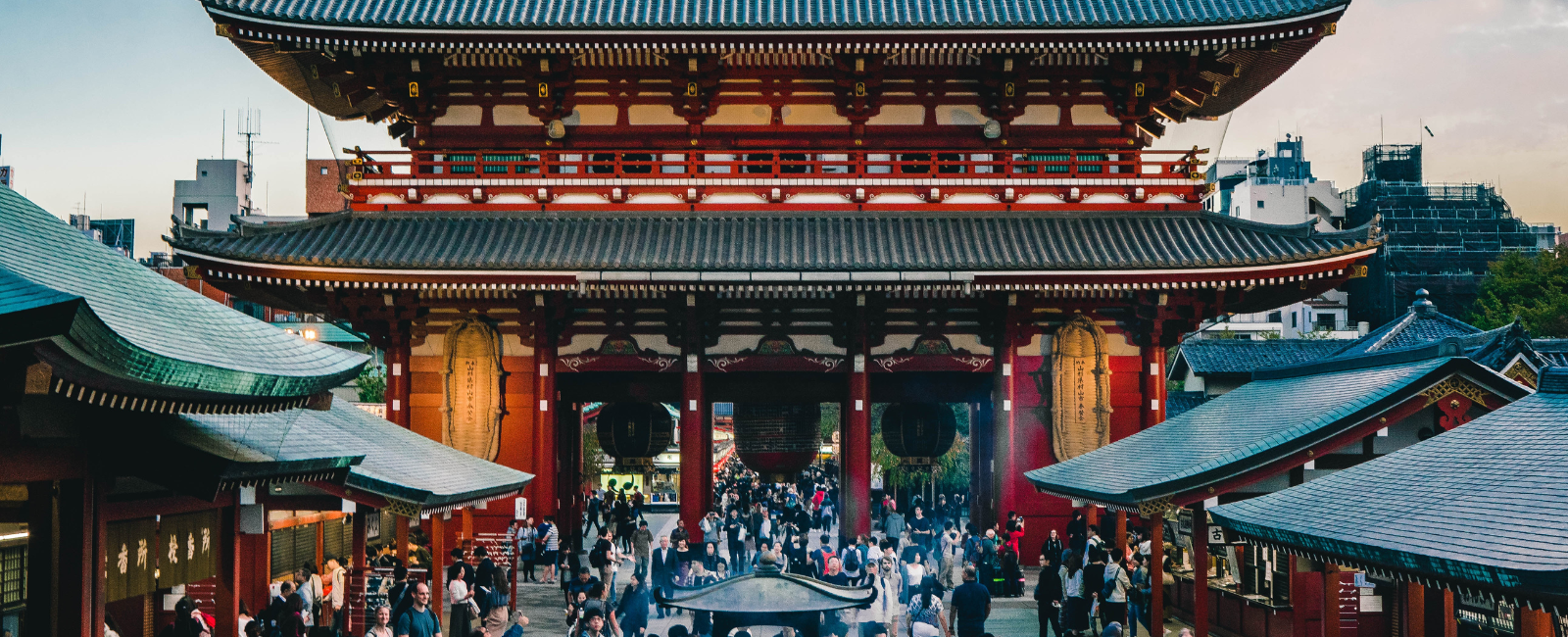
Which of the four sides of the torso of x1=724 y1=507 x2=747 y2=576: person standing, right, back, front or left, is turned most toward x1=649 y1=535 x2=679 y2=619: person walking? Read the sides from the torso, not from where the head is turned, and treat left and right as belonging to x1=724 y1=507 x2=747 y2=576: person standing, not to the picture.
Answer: front

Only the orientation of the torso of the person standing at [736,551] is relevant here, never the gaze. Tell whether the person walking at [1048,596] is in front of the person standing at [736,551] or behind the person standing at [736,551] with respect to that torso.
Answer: in front

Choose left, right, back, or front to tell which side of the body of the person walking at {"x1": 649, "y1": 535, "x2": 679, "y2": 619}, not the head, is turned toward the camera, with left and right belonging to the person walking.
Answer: front

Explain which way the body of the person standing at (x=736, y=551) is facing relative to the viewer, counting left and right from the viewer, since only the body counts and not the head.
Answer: facing the viewer

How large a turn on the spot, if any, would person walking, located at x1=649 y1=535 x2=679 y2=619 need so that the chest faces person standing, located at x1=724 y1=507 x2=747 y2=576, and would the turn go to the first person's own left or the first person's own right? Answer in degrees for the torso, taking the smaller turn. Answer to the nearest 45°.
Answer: approximately 180°

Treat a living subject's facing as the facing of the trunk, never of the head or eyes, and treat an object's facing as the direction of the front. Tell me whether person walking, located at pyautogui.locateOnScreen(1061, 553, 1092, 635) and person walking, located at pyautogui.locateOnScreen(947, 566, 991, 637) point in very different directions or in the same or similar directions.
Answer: same or similar directions

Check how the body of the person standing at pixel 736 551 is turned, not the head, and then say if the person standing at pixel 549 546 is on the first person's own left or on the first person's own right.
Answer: on the first person's own right

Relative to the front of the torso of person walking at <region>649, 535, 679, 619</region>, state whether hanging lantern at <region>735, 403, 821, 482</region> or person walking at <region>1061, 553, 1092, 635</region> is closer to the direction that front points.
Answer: the person walking

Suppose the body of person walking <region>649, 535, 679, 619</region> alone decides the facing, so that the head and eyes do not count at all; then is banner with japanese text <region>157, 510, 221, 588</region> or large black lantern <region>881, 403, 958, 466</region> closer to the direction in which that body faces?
the banner with japanese text
